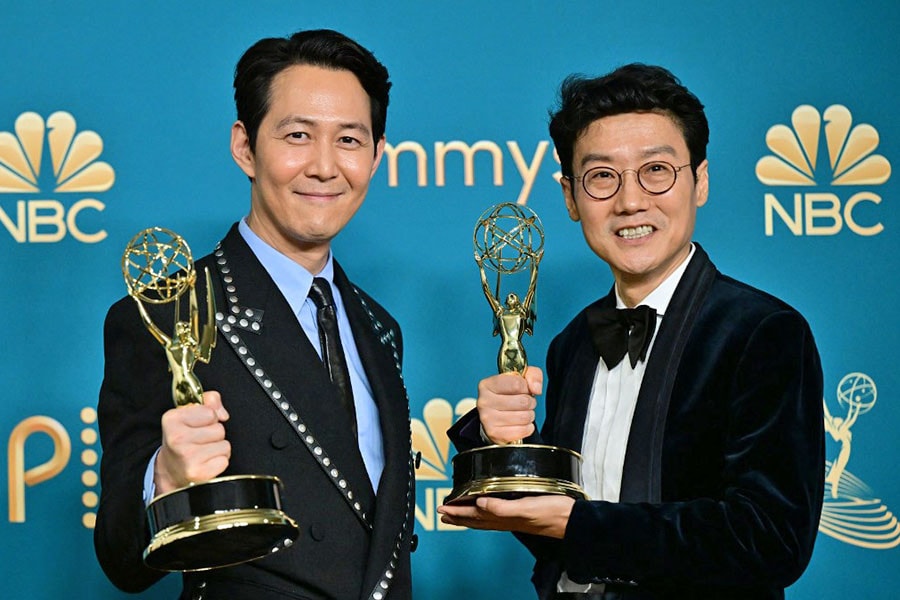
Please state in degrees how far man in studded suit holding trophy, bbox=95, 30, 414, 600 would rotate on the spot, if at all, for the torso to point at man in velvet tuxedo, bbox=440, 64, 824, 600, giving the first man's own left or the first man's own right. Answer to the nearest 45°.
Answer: approximately 45° to the first man's own left

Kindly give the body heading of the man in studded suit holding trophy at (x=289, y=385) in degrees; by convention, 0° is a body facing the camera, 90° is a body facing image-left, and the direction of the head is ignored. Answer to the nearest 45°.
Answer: approximately 315°

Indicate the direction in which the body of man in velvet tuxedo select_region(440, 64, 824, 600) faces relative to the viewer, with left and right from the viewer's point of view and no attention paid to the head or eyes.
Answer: facing the viewer and to the left of the viewer

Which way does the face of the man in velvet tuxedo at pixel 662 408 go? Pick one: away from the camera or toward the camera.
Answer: toward the camera

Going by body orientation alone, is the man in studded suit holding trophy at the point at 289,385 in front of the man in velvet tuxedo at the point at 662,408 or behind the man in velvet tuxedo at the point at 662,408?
in front

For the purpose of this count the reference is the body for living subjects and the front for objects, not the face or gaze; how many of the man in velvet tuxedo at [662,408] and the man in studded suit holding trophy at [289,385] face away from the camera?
0
